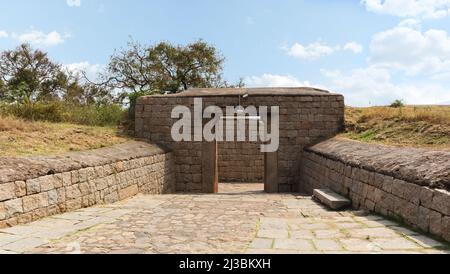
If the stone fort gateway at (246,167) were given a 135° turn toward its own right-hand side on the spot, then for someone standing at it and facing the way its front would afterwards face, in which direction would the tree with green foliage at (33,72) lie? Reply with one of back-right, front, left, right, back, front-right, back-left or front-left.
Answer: front

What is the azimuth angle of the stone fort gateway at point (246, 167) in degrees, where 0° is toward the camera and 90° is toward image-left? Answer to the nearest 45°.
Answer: approximately 0°

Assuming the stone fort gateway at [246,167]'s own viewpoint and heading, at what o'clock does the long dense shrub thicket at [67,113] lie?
The long dense shrub thicket is roughly at 4 o'clock from the stone fort gateway.
